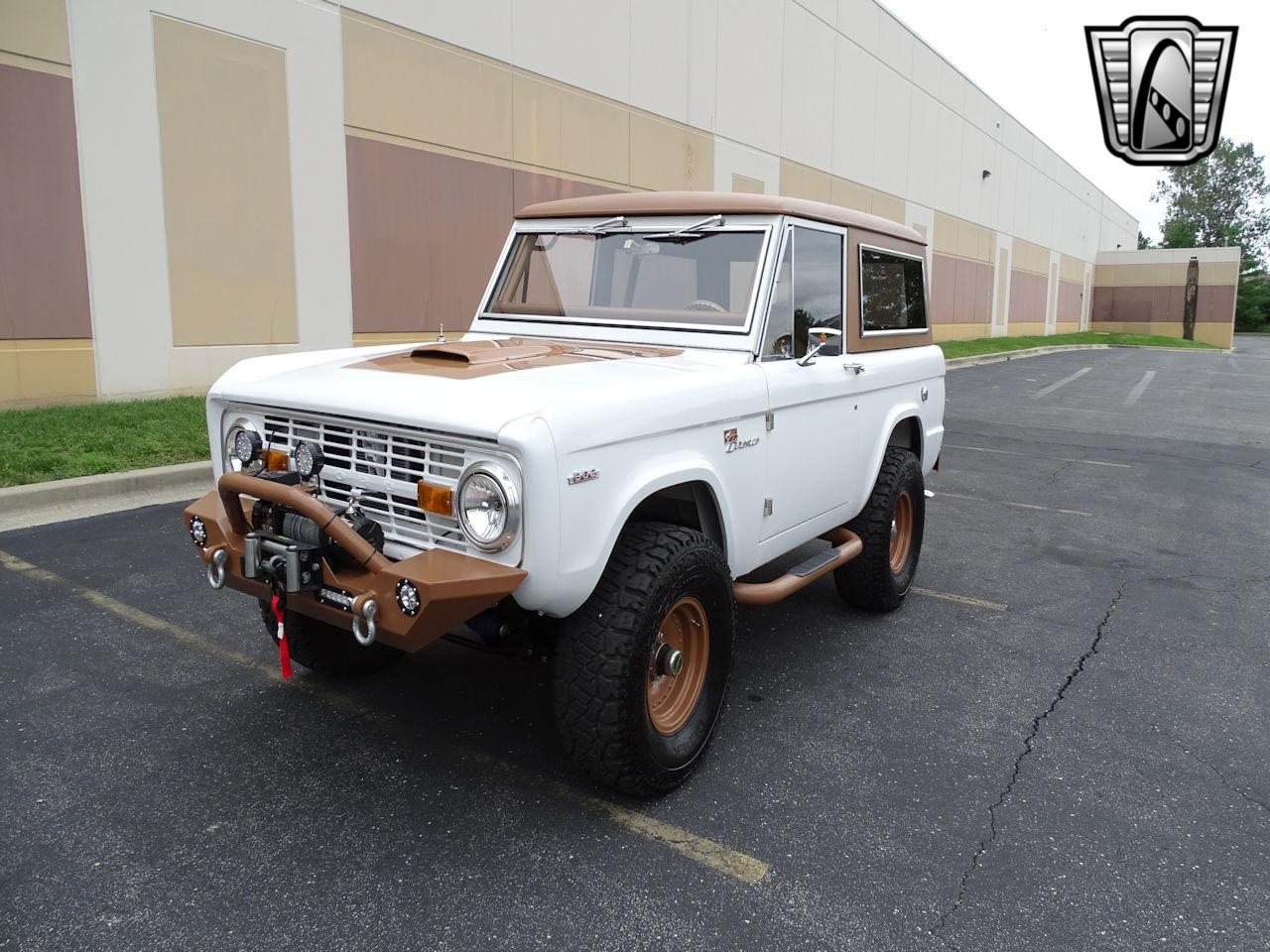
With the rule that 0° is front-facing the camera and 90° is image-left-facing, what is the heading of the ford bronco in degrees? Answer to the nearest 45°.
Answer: approximately 45°

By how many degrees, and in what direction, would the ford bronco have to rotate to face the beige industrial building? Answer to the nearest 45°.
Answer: approximately 135° to its right
